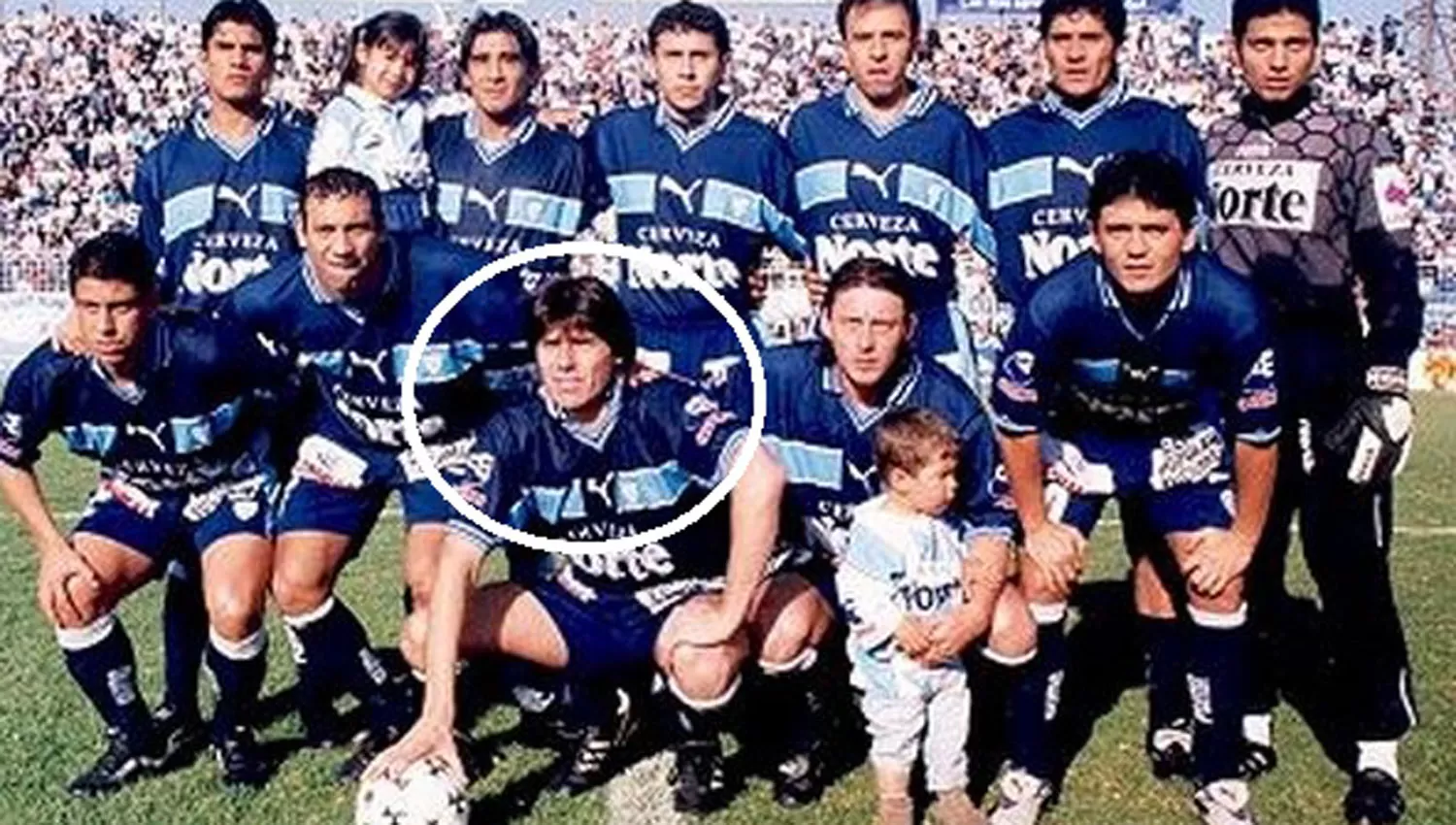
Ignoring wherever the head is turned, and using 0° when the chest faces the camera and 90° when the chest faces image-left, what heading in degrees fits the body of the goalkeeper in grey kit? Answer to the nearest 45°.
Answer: approximately 45°

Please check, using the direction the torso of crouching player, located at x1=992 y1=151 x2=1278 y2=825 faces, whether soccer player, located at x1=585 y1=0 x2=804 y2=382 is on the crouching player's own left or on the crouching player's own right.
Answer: on the crouching player's own right

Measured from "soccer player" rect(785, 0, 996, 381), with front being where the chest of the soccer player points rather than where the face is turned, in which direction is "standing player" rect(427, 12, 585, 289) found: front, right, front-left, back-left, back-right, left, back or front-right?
right

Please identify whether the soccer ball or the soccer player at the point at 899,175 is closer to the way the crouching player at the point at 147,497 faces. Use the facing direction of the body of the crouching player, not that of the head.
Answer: the soccer ball

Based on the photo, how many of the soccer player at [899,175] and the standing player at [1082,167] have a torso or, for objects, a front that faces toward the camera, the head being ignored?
2

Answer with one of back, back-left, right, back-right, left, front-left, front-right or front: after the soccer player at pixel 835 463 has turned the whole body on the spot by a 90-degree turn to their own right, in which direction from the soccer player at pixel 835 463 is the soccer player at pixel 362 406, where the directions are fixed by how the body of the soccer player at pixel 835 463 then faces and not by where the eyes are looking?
front

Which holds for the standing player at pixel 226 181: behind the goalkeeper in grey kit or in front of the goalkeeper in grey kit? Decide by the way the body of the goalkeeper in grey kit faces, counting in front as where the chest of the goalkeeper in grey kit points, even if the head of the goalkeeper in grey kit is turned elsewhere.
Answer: in front

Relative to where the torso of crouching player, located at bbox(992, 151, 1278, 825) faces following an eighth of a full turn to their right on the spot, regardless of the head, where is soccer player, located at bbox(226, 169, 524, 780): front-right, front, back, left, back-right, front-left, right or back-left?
front-right

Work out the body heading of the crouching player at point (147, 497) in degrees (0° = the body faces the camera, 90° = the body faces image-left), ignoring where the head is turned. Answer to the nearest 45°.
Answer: approximately 0°

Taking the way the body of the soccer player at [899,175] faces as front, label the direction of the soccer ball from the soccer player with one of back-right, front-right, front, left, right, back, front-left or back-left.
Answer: front-right

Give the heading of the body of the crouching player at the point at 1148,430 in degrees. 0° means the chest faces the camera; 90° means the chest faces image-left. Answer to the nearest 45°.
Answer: approximately 0°

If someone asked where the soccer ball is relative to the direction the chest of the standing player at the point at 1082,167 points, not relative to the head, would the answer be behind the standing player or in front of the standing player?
in front

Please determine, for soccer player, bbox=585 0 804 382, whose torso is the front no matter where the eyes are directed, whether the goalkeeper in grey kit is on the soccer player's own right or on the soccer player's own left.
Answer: on the soccer player's own left
